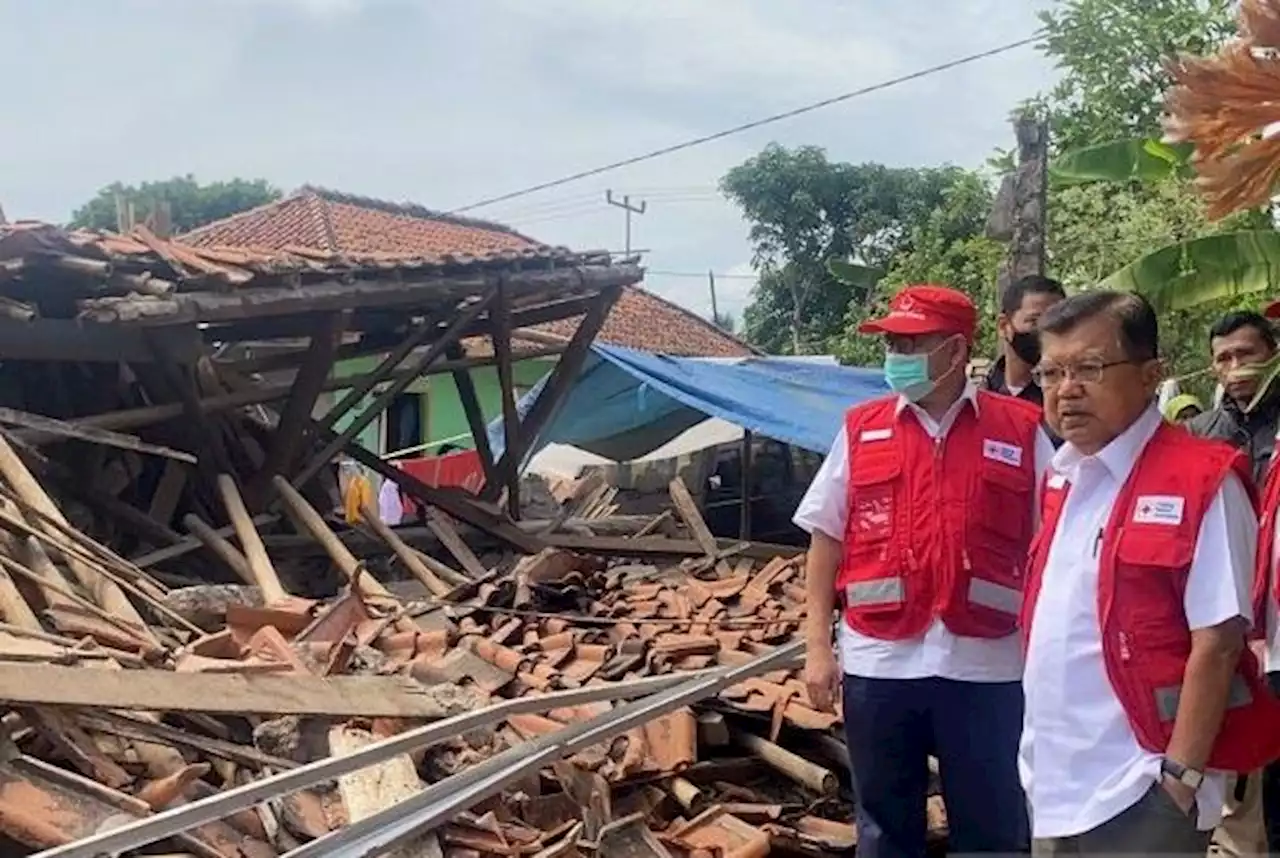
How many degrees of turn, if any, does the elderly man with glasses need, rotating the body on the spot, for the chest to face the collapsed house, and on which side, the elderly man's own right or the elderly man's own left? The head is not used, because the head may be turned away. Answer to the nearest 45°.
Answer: approximately 90° to the elderly man's own right

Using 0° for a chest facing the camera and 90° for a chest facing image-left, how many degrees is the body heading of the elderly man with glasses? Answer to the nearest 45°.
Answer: approximately 45°

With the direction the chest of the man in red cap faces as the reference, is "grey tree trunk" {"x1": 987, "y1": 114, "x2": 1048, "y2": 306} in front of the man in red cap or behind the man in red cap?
behind

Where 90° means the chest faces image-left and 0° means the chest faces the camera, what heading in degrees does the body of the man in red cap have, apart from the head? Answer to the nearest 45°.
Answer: approximately 0°

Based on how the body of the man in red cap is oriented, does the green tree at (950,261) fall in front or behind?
behind

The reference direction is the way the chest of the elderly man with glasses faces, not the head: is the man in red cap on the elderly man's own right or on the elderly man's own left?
on the elderly man's own right

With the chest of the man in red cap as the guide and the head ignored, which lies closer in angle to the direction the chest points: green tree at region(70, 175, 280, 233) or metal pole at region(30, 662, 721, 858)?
the metal pole

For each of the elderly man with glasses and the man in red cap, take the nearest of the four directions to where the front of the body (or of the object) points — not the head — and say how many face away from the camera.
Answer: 0

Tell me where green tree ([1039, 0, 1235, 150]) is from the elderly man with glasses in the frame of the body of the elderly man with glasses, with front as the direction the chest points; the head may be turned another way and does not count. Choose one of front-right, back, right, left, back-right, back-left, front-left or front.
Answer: back-right

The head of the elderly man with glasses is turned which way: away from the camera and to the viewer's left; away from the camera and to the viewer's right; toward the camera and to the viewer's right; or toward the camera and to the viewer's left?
toward the camera and to the viewer's left

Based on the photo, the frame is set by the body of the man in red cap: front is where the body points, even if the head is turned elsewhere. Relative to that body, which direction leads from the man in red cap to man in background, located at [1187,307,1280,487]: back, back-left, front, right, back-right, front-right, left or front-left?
back-left

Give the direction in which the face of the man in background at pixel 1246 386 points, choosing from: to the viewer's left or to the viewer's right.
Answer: to the viewer's left
